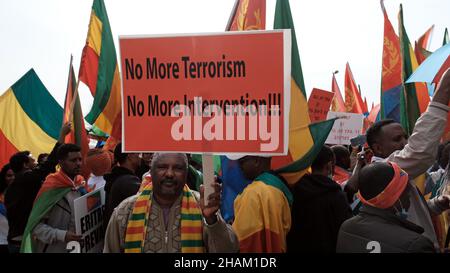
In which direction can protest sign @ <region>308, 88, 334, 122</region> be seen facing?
toward the camera

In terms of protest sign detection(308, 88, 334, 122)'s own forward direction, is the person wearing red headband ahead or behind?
ahead

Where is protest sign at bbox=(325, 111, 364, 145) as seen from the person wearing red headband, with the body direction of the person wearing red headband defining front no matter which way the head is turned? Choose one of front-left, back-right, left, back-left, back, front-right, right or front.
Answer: front-left

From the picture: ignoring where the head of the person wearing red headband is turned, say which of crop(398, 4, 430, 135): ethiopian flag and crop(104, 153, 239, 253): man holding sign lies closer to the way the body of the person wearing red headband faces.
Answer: the ethiopian flag

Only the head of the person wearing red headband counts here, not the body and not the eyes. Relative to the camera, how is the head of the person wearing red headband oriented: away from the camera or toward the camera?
away from the camera

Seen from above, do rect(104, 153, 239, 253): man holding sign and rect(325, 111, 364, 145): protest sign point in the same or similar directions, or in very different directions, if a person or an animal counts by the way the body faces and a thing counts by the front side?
same or similar directions

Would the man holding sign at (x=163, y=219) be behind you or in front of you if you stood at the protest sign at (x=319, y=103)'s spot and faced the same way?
in front

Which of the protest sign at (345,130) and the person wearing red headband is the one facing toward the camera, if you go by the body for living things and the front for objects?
the protest sign

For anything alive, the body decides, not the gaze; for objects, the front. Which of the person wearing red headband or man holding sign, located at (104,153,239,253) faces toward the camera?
the man holding sign

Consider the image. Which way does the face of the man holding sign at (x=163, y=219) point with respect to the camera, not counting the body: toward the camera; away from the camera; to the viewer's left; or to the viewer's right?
toward the camera

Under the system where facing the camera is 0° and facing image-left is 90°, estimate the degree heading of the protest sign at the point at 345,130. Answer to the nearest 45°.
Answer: approximately 0°

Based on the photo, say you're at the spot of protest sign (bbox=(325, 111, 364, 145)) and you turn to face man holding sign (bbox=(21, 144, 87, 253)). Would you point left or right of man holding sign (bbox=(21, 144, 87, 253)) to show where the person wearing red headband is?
left

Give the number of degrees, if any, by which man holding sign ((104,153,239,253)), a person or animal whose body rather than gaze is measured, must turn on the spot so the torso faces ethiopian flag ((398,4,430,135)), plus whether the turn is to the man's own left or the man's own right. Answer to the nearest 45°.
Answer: approximately 135° to the man's own left

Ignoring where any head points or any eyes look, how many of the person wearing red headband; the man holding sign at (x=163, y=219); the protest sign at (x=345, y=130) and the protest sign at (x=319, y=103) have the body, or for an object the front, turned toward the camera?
3
